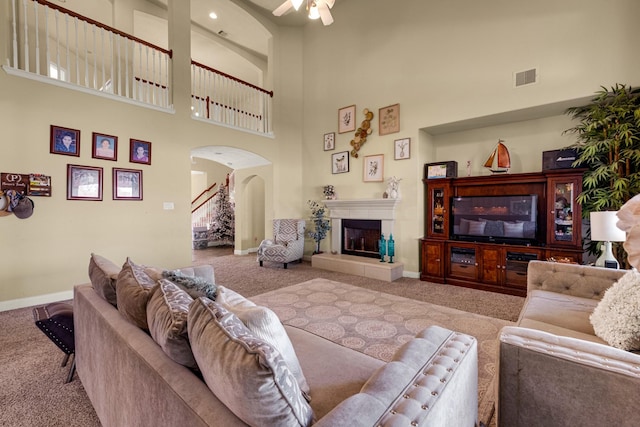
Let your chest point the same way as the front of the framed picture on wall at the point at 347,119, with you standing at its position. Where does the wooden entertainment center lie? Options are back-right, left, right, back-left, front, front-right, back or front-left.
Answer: left

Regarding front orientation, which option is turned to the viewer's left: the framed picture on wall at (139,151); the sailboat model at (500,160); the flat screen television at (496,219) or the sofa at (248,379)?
the sailboat model

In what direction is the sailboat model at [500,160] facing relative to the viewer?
to the viewer's left

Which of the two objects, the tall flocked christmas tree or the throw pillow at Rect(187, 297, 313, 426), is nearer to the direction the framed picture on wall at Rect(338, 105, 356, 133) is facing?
the throw pillow

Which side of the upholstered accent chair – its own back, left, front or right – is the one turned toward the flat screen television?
left

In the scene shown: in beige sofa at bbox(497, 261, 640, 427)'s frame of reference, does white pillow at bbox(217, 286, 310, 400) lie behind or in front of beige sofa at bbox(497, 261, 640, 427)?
in front

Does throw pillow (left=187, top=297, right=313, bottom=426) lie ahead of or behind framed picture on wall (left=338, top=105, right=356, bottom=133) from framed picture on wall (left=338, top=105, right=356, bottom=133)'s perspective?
ahead

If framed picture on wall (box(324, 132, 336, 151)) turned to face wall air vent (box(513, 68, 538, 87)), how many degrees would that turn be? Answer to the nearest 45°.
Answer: approximately 90° to its left

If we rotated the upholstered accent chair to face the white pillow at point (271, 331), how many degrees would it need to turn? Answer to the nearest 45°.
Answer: approximately 45° to its left

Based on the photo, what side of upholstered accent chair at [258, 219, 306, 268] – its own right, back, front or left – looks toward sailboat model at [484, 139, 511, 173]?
left

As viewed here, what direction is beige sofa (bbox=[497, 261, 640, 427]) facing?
to the viewer's left
